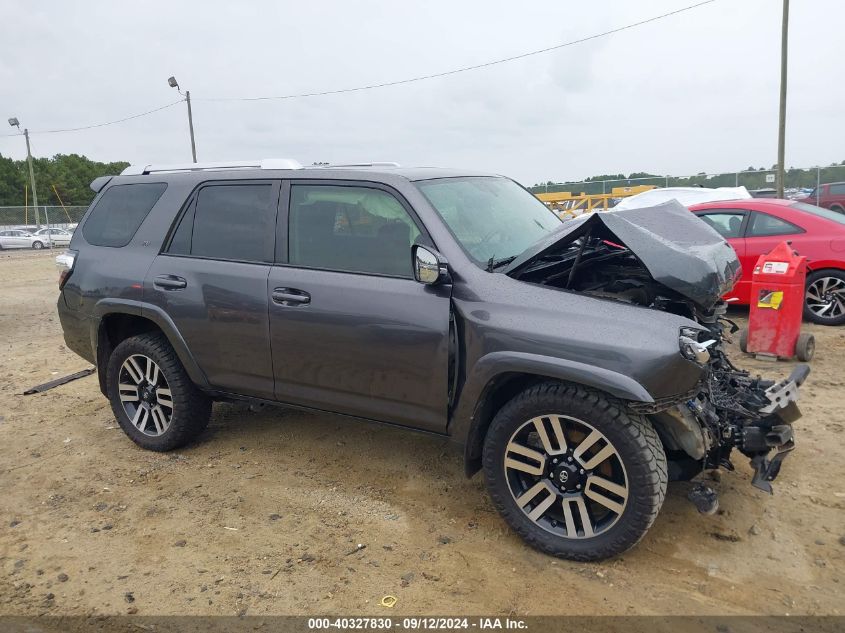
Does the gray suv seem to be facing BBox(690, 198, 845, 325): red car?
no

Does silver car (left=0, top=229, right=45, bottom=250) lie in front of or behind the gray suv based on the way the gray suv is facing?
behind

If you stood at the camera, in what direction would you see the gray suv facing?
facing the viewer and to the right of the viewer

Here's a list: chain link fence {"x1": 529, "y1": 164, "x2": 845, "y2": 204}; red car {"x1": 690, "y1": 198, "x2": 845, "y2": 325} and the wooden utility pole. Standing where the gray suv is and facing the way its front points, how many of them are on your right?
0

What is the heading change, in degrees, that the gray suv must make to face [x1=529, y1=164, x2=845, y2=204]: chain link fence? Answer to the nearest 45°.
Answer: approximately 90° to its left

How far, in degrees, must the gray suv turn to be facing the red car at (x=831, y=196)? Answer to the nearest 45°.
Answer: approximately 90° to its left

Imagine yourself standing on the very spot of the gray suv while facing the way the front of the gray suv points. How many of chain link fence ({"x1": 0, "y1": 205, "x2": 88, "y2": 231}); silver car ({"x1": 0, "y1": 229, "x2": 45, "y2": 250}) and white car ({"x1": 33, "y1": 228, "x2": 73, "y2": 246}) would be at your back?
3

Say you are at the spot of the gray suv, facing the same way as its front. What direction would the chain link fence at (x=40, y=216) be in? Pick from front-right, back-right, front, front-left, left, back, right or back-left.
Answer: back

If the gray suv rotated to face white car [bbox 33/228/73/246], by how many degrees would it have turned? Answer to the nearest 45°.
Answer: approximately 180°
